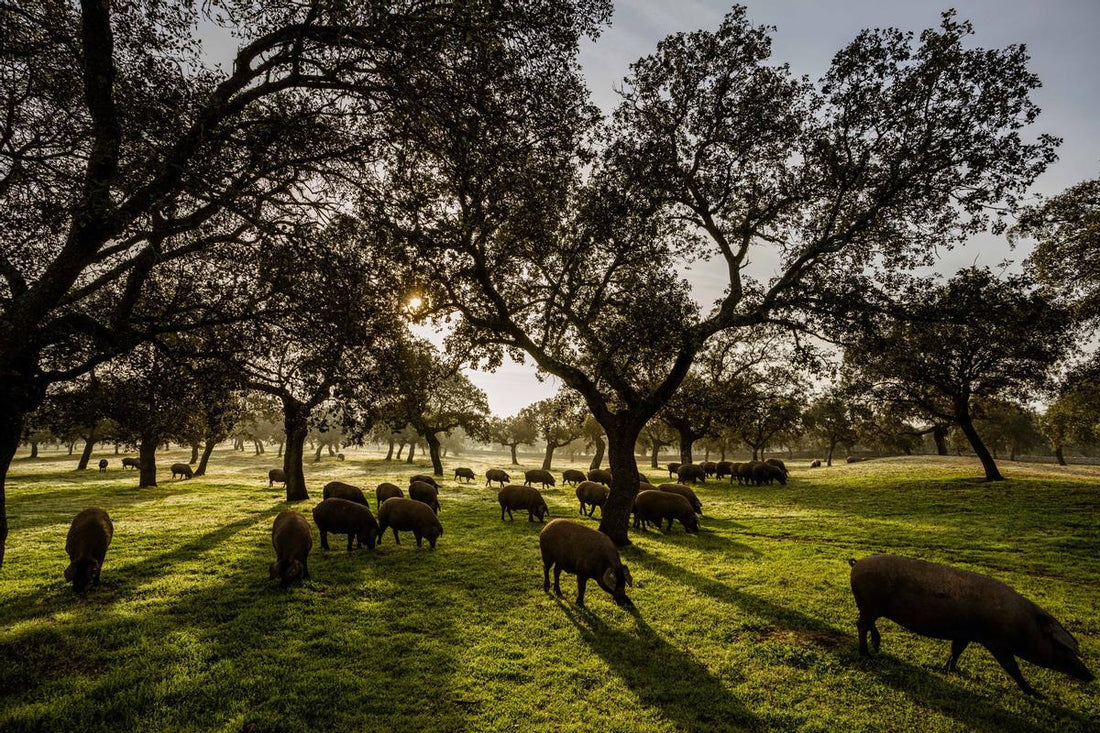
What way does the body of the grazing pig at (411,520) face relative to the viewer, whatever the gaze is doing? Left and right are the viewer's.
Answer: facing to the right of the viewer

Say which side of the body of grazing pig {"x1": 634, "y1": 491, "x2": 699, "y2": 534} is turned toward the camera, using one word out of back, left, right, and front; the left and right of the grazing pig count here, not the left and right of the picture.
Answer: right

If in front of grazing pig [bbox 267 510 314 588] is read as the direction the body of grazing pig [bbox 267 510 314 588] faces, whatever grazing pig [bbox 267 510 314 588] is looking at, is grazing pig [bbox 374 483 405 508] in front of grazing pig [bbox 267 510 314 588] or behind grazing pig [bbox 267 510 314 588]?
behind

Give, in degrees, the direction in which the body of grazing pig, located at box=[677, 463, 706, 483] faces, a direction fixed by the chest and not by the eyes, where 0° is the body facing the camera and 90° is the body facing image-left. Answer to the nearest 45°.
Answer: approximately 270°

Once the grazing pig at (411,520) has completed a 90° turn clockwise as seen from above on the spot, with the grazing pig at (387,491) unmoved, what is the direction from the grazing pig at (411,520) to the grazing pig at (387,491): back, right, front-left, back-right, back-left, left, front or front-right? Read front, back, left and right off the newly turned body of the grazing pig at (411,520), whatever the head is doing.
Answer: back

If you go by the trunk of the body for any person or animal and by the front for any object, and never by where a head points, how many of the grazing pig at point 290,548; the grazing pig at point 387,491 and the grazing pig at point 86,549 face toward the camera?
2

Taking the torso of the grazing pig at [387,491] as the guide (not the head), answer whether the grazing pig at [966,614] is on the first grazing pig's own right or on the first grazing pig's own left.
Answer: on the first grazing pig's own right

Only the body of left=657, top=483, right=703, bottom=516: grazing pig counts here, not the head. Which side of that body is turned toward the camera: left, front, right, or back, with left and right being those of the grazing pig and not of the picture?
right

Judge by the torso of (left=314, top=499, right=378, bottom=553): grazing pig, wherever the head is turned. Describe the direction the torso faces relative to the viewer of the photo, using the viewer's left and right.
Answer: facing to the right of the viewer

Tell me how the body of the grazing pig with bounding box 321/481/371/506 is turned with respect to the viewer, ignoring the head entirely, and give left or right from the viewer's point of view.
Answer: facing to the right of the viewer
